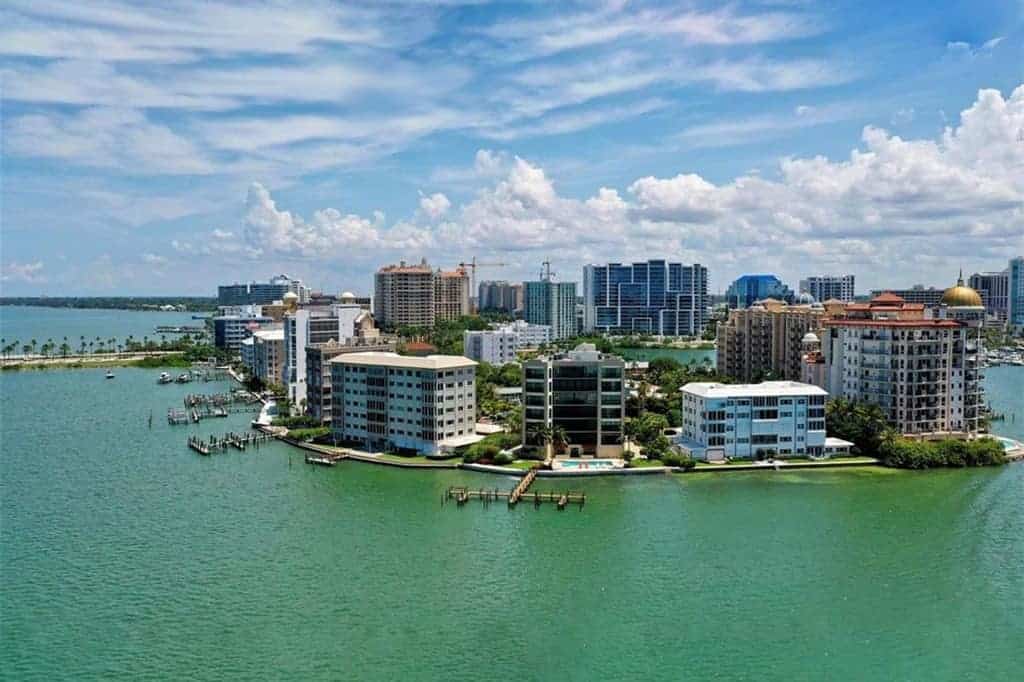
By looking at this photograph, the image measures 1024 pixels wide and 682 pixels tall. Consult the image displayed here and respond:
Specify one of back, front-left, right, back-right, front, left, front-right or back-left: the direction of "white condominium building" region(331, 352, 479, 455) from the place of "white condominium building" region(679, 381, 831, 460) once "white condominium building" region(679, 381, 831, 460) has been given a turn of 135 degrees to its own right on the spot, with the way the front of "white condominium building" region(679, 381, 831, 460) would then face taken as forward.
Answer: front-left

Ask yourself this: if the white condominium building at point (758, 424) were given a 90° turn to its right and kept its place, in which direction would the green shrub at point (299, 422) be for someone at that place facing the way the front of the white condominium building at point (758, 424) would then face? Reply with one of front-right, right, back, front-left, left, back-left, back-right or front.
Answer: front

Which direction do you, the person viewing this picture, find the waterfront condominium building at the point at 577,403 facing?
facing the viewer

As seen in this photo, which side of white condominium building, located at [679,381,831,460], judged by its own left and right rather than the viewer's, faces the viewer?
front

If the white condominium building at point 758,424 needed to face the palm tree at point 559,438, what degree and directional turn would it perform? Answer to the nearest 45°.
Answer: approximately 90° to its right

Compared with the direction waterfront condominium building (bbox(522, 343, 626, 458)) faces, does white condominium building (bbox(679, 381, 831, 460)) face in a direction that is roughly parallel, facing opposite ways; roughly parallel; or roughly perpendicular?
roughly parallel

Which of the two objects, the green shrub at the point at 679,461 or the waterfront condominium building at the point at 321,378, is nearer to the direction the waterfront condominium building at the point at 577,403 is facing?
the green shrub

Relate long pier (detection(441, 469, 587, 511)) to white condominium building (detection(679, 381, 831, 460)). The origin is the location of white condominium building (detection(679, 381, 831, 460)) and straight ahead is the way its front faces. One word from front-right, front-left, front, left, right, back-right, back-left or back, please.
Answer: front-right

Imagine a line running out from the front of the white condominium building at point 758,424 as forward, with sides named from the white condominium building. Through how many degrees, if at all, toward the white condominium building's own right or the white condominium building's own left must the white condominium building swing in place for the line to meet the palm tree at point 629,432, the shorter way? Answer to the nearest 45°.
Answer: approximately 90° to the white condominium building's own right

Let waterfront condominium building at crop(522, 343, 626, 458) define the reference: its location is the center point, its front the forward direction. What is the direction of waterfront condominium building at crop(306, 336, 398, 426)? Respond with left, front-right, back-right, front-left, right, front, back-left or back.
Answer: back-right

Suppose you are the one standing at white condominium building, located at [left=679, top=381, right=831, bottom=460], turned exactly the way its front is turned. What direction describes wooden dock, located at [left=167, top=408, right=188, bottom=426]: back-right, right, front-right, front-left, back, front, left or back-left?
right

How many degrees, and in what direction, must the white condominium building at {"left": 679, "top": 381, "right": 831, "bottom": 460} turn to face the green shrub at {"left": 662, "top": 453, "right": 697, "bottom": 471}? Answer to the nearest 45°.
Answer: approximately 45° to its right

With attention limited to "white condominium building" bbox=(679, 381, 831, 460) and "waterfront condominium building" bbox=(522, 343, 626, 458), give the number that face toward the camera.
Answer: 2

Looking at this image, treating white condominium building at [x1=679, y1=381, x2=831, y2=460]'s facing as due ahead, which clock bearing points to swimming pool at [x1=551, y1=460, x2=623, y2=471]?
The swimming pool is roughly at 2 o'clock from the white condominium building.

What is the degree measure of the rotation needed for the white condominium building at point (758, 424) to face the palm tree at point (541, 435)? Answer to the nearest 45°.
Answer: approximately 90° to its right

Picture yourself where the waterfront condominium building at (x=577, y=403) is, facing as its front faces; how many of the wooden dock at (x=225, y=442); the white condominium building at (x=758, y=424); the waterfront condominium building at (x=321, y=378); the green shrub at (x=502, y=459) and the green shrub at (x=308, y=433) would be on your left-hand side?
1

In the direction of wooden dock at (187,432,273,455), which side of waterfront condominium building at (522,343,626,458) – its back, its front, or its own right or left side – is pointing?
right
